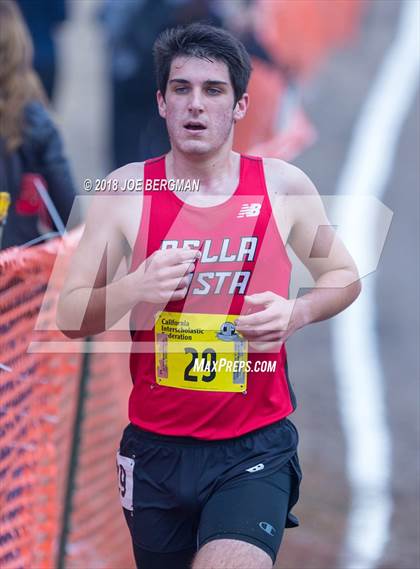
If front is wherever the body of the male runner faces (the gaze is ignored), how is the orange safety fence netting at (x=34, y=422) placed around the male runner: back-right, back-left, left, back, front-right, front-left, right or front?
back-right

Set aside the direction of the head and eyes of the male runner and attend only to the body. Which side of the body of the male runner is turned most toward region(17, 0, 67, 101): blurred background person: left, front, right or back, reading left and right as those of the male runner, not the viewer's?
back

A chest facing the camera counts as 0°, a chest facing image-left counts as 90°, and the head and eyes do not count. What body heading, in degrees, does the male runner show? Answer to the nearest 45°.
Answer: approximately 0°
